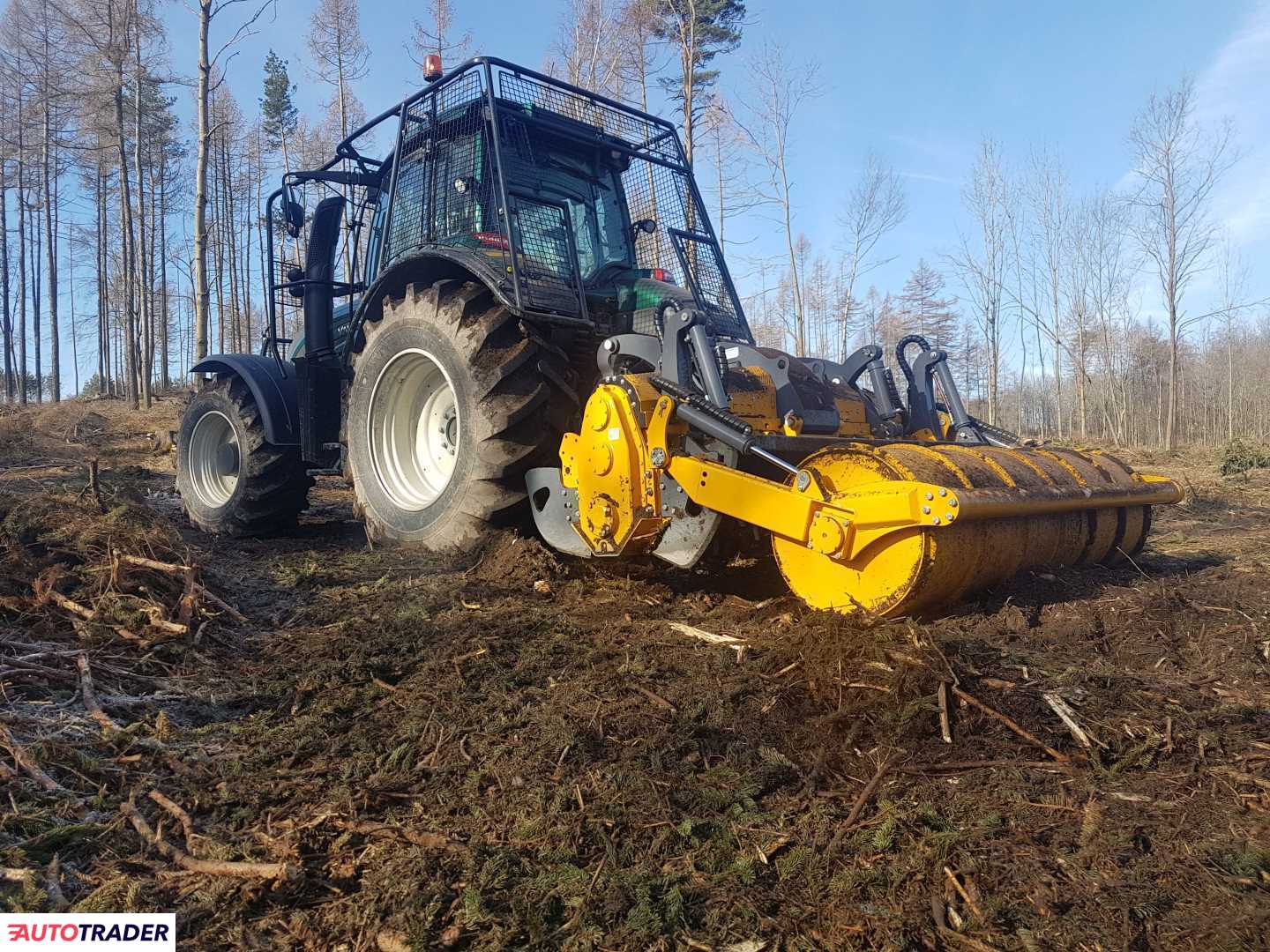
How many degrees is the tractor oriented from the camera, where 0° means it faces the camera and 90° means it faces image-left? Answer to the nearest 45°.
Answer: approximately 135°

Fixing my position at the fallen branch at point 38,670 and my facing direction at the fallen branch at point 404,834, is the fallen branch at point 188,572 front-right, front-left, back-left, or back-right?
back-left

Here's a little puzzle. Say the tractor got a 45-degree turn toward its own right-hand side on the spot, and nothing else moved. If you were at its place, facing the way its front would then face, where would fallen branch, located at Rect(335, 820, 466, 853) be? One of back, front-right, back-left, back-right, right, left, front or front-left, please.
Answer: back

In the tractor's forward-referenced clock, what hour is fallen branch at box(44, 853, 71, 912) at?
The fallen branch is roughly at 8 o'clock from the tractor.

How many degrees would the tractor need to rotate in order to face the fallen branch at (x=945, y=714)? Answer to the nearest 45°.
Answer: approximately 180°
